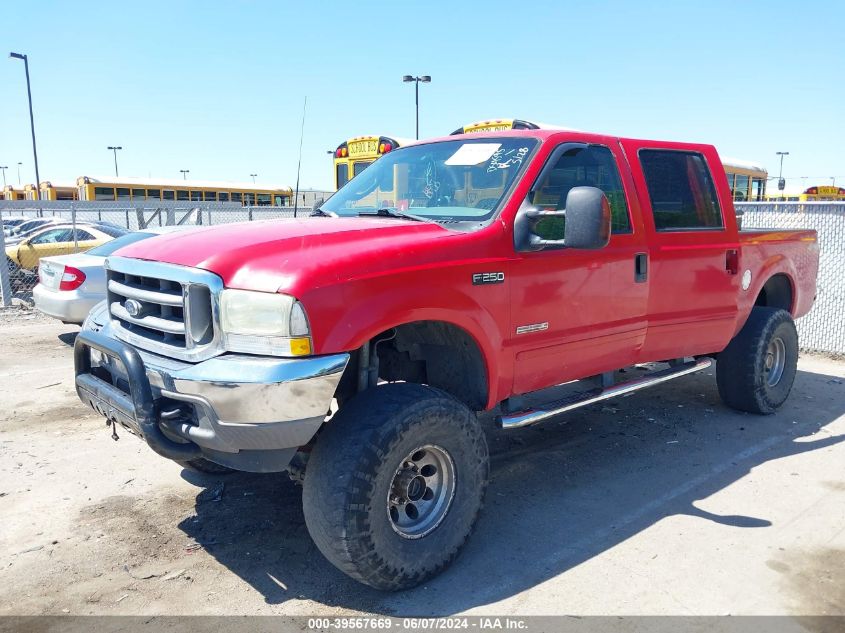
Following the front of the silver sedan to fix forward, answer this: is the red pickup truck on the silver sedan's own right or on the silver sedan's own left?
on the silver sedan's own right

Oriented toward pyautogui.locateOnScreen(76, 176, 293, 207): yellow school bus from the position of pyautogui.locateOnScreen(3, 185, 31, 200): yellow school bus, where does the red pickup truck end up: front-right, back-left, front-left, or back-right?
front-right

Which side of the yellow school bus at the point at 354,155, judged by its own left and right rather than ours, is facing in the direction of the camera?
back

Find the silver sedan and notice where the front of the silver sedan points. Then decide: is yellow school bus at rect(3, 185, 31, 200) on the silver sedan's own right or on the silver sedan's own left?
on the silver sedan's own left

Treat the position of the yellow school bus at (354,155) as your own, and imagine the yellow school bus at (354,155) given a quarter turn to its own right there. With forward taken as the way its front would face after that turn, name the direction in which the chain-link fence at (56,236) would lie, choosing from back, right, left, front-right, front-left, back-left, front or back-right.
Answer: right

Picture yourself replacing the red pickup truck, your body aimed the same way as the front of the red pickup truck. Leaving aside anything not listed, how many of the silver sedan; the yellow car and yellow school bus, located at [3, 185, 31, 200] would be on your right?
3

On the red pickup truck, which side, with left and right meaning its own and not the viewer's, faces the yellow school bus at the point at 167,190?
right
